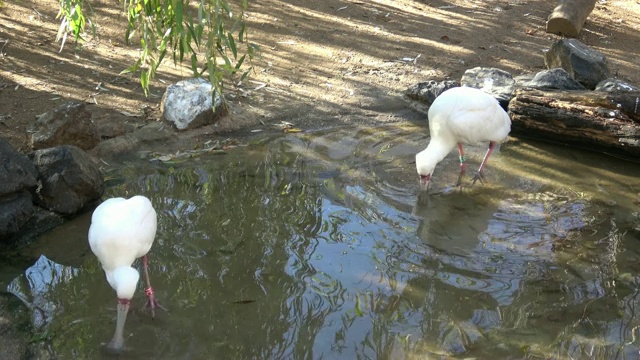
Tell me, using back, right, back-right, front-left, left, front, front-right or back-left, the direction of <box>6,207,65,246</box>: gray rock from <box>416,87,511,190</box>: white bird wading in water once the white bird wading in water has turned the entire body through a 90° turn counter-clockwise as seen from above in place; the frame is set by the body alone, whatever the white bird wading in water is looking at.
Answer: right

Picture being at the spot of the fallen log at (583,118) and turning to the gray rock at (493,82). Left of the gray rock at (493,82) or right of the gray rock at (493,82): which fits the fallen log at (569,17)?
right

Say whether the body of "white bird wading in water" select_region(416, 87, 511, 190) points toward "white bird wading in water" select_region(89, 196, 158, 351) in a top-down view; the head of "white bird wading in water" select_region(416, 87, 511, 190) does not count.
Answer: yes

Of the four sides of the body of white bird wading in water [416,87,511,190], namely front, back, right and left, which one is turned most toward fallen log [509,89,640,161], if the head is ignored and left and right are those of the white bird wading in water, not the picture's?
back

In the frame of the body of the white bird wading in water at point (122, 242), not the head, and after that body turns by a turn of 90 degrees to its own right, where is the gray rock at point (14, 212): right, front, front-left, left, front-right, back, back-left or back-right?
front-right

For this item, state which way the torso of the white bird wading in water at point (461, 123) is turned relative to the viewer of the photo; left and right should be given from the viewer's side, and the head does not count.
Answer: facing the viewer and to the left of the viewer

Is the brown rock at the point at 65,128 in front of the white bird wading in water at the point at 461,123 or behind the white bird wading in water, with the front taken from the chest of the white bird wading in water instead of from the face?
in front

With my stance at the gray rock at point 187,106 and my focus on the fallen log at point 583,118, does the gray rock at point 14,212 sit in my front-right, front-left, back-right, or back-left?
back-right

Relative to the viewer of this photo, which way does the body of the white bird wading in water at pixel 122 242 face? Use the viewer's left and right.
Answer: facing the viewer

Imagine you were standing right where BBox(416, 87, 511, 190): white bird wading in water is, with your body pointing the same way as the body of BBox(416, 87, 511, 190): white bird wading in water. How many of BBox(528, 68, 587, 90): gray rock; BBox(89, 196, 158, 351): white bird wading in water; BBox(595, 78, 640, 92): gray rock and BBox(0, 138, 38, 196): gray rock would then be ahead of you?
2

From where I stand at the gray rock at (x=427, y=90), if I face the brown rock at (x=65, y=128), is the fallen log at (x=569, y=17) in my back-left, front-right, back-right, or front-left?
back-right

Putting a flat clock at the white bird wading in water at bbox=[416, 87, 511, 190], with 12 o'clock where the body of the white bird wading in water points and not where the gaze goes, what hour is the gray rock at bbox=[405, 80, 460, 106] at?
The gray rock is roughly at 4 o'clock from the white bird wading in water.

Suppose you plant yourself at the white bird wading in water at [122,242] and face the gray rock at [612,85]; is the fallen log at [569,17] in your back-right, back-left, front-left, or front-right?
front-left

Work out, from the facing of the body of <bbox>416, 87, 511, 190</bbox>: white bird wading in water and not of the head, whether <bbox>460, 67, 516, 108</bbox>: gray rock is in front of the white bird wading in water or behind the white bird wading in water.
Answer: behind

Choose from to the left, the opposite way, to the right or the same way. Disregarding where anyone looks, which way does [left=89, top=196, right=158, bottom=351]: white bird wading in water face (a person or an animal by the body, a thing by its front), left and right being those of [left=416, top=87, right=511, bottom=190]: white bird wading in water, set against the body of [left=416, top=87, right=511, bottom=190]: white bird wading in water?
to the left

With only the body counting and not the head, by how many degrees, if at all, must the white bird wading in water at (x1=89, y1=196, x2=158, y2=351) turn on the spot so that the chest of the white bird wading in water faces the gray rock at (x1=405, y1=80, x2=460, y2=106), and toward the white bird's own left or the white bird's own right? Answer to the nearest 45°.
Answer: approximately 135° to the white bird's own left

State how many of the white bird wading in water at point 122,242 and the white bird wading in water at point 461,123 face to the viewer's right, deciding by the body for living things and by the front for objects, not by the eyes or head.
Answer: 0
